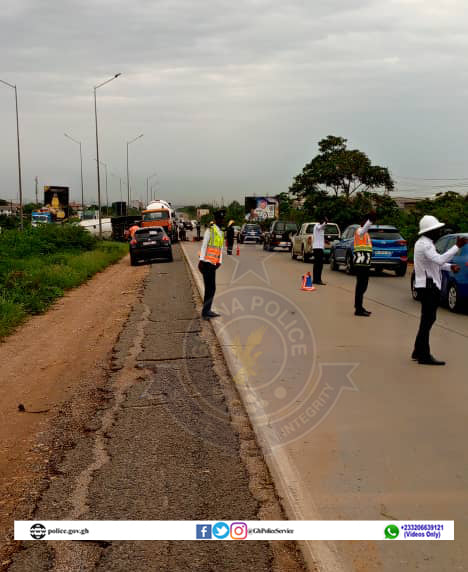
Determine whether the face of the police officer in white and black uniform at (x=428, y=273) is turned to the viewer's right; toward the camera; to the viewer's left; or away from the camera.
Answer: to the viewer's right

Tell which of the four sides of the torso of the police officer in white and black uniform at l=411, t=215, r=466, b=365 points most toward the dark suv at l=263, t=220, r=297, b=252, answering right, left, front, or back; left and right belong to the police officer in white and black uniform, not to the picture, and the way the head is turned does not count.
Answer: left

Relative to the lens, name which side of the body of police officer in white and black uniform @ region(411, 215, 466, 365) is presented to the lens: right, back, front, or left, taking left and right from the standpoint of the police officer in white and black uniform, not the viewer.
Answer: right

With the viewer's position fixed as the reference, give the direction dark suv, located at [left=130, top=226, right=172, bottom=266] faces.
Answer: facing away from the viewer

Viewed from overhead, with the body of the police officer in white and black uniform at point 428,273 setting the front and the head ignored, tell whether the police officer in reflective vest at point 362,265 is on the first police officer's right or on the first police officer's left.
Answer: on the first police officer's left
